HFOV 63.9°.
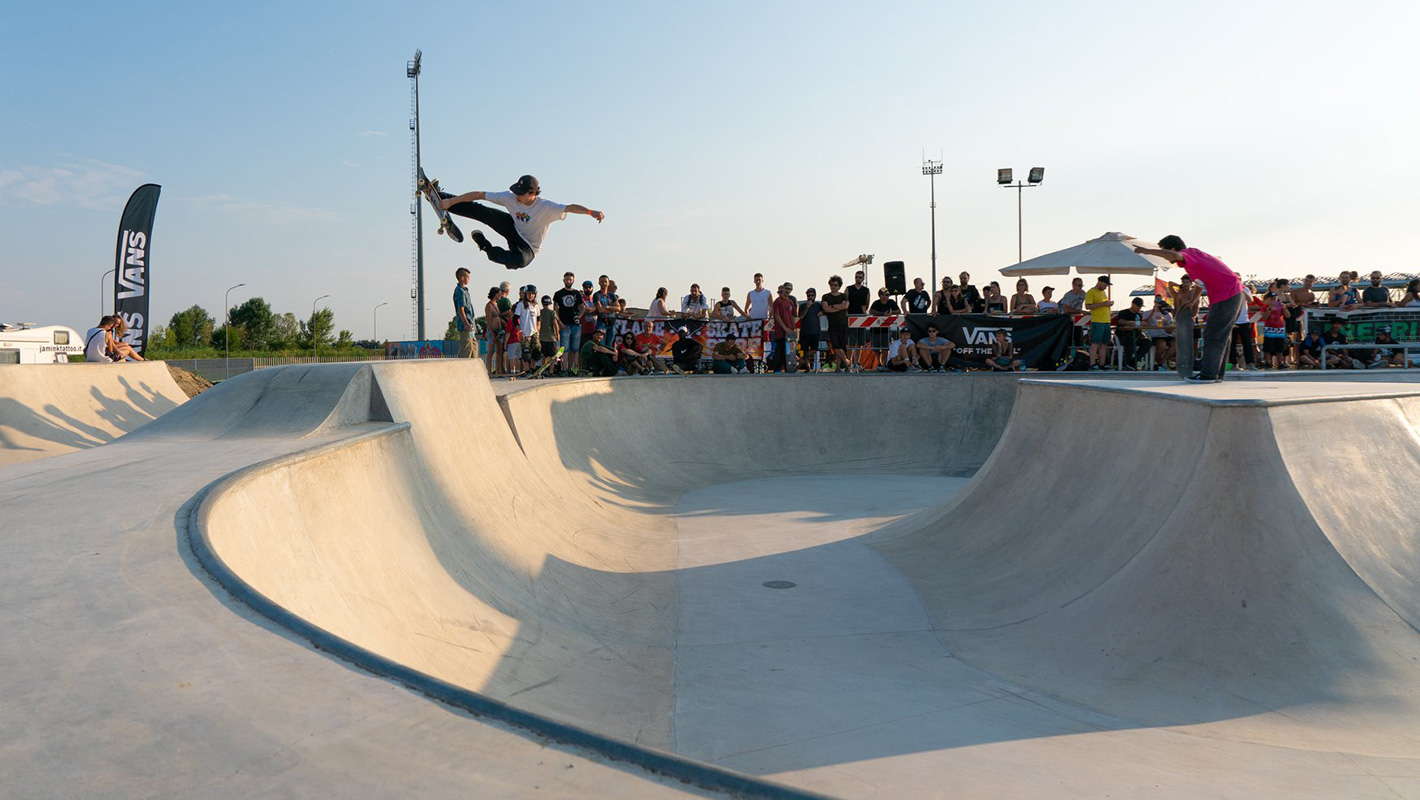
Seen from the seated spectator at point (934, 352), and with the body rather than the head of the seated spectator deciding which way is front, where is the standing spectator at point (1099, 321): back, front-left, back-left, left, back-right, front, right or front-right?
left

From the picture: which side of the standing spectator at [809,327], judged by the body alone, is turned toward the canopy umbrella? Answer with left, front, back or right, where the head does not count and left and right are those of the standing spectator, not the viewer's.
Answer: left

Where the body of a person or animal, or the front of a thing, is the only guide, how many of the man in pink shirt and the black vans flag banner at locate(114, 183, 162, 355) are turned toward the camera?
1

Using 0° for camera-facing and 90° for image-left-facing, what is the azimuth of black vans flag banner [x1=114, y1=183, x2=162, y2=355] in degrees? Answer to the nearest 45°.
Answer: approximately 0°

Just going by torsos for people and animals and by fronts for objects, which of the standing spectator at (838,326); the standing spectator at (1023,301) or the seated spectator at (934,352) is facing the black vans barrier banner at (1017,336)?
the standing spectator at (1023,301)

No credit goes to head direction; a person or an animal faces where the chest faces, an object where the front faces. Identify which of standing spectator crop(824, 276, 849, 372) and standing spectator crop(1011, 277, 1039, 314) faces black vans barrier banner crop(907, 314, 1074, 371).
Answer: standing spectator crop(1011, 277, 1039, 314)

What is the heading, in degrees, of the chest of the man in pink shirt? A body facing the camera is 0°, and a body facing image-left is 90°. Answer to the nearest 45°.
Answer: approximately 90°
